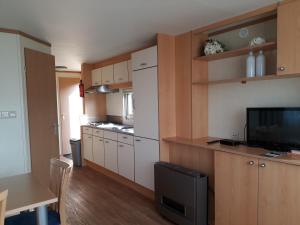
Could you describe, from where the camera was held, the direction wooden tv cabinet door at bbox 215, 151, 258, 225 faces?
facing the viewer and to the left of the viewer

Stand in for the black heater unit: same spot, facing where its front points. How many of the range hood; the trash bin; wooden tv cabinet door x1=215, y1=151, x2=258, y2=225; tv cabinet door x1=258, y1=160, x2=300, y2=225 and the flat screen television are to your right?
2

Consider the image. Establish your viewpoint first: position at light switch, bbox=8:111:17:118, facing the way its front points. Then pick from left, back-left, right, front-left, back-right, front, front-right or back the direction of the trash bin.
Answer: back-left

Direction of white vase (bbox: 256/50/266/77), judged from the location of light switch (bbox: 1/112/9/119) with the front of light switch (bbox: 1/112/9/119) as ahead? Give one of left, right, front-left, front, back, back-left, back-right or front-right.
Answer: front-left

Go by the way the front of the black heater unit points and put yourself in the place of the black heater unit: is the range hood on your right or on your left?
on your right

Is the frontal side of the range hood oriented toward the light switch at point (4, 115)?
yes

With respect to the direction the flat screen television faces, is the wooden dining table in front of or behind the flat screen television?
in front

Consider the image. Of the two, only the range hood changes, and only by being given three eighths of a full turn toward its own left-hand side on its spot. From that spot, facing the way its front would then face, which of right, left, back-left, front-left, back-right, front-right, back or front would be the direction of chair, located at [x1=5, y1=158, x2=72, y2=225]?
right

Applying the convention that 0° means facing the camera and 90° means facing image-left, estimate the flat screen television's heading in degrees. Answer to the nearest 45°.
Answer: approximately 45°

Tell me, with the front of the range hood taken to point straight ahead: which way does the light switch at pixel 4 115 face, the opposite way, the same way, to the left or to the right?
to the left
